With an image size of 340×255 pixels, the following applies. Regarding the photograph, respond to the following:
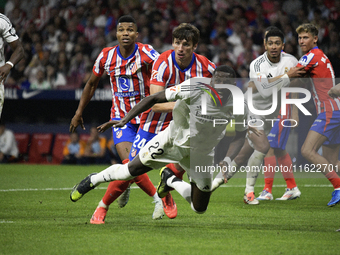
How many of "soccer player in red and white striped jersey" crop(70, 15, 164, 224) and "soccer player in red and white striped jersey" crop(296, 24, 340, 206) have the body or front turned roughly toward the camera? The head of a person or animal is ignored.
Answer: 1

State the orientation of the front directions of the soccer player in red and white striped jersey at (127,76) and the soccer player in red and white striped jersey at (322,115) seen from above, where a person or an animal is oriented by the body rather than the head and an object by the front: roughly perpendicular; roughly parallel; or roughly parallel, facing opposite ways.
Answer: roughly perpendicular

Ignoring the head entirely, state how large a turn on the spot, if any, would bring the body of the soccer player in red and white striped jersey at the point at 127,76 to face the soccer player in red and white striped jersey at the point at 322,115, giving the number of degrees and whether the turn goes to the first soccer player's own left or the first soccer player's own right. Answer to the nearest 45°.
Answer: approximately 90° to the first soccer player's own left

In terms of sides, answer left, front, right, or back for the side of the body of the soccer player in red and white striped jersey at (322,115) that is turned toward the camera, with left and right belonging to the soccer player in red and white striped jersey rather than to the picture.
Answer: left

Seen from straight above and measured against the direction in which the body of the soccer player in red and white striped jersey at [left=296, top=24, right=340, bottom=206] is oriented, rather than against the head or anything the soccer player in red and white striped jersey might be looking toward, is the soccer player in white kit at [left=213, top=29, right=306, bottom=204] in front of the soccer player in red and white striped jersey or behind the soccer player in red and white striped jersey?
in front

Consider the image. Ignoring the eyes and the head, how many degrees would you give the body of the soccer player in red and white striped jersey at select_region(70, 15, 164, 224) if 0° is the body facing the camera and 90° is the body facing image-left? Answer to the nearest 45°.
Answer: approximately 0°

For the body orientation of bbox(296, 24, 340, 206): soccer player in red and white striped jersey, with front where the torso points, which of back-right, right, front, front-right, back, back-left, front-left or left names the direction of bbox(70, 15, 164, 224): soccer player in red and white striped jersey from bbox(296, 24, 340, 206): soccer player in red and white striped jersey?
front-left

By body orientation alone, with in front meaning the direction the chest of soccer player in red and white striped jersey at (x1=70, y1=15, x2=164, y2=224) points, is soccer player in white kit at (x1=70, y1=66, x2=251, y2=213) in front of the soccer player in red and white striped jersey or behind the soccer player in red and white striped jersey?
in front
